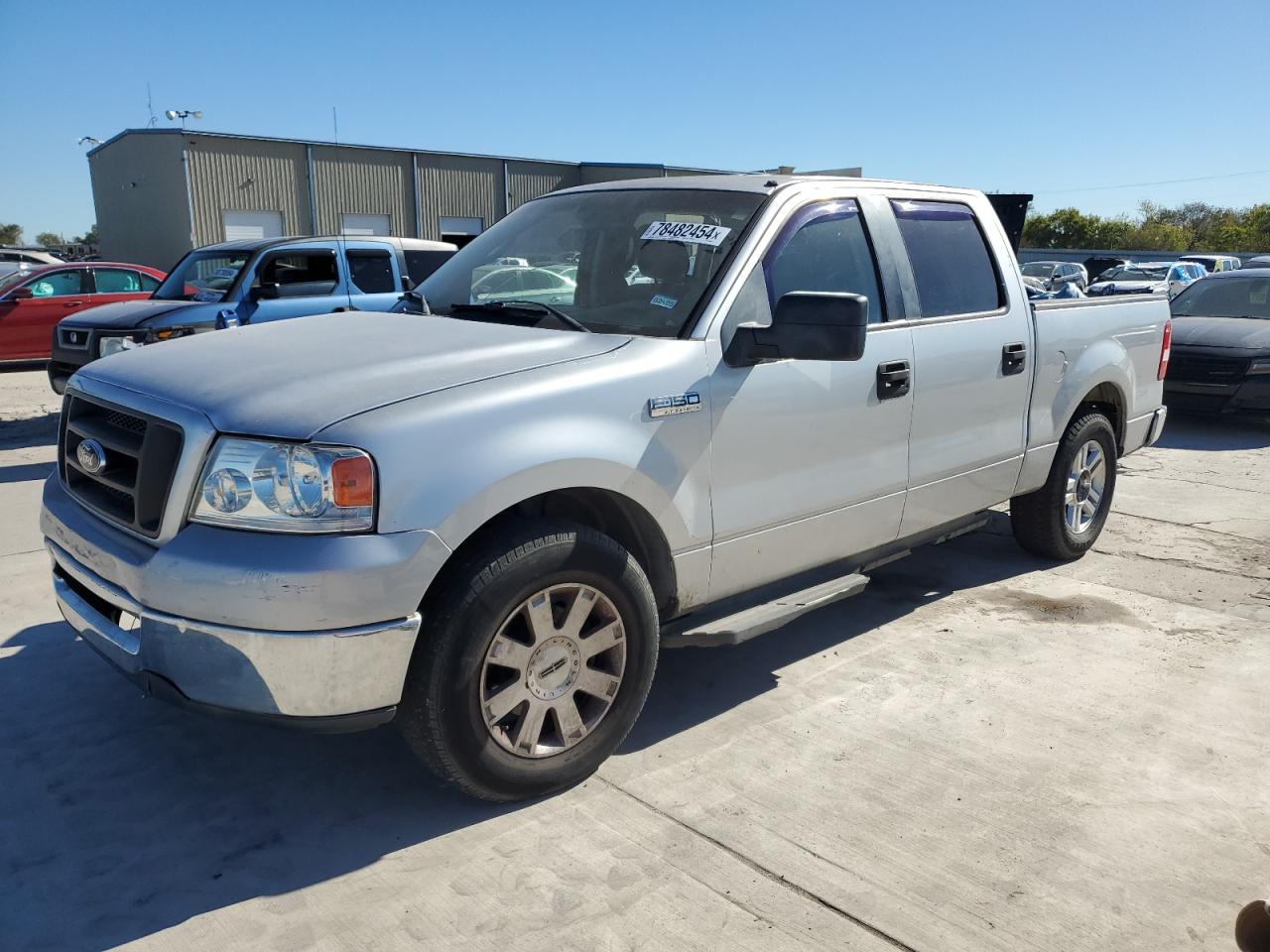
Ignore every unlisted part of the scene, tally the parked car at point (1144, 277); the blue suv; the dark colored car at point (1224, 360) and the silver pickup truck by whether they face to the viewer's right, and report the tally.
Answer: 0

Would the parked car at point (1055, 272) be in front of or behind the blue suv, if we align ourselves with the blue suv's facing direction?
behind

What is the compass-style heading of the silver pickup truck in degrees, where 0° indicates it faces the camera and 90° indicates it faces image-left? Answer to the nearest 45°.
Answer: approximately 45°

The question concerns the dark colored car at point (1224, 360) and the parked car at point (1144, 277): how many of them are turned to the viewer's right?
0

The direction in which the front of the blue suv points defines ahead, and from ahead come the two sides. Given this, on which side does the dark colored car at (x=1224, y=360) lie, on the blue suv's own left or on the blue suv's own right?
on the blue suv's own left

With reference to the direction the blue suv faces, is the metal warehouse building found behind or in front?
behind

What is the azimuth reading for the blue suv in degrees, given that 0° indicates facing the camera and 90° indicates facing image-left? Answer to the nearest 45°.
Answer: approximately 45°

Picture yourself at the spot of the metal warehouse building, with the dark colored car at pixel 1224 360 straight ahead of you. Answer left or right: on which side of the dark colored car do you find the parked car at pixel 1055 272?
left

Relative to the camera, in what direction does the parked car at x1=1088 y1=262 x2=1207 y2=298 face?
facing the viewer and to the left of the viewer

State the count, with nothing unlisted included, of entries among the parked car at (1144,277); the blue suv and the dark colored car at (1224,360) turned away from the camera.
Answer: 0

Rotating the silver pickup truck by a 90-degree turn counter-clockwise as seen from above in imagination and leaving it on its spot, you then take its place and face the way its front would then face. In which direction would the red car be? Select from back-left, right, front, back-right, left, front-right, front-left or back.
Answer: back

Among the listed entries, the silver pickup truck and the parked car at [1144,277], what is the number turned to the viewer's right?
0

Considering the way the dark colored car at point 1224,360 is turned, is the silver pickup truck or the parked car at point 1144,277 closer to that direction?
the silver pickup truck

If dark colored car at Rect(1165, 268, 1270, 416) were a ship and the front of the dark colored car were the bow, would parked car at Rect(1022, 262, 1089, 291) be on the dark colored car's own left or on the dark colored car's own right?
on the dark colored car's own right

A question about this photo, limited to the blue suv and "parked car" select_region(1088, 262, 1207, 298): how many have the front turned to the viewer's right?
0

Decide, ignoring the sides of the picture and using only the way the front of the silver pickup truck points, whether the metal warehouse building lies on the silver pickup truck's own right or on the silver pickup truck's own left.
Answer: on the silver pickup truck's own right

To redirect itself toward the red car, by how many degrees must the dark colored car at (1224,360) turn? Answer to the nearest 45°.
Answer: approximately 45° to its right
